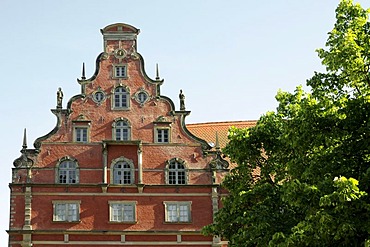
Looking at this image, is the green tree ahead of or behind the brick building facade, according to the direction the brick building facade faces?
ahead

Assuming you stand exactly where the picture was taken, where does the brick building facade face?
facing the viewer
